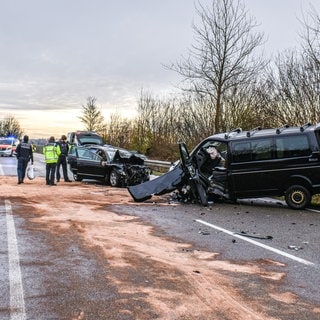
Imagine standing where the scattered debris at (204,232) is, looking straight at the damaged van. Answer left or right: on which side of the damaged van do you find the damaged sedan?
left

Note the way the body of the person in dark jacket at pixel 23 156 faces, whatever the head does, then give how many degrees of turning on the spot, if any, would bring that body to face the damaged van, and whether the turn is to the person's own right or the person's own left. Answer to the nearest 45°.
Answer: approximately 135° to the person's own right

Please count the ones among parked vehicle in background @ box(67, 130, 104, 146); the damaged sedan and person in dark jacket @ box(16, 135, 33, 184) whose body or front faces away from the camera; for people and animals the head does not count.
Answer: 1

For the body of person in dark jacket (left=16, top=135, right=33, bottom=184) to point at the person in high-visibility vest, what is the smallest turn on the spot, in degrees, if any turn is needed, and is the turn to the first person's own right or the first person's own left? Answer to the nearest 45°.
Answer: approximately 90° to the first person's own right

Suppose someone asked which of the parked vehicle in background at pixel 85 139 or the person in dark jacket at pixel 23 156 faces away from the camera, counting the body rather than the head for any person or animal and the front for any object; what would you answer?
the person in dark jacket

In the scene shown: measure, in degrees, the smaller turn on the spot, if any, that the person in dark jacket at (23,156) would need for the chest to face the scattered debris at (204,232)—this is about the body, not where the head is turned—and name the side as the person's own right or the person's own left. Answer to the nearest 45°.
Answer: approximately 180°

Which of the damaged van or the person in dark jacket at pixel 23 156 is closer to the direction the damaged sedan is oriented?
the damaged van

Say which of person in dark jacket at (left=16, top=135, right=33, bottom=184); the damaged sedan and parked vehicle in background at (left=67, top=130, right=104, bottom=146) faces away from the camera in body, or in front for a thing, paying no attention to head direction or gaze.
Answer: the person in dark jacket

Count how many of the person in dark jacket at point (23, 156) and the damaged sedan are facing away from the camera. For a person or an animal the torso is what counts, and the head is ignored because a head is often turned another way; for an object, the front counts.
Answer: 1

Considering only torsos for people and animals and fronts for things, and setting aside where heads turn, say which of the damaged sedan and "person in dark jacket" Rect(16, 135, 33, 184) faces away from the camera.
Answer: the person in dark jacket

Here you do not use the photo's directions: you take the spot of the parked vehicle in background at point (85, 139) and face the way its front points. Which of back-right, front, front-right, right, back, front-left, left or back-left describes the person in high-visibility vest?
front-right

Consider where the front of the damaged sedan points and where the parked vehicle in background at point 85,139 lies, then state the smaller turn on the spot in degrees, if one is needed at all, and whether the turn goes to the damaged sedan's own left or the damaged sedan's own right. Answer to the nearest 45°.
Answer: approximately 135° to the damaged sedan's own left

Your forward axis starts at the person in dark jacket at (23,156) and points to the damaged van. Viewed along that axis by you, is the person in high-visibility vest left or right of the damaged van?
left

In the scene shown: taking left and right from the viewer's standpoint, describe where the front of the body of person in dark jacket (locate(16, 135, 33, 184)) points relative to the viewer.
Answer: facing away from the viewer

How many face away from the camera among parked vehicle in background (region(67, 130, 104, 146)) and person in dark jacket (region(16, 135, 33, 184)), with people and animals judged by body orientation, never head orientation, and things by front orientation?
1

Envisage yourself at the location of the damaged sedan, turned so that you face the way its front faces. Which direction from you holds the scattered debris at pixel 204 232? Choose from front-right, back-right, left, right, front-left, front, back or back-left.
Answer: front-right

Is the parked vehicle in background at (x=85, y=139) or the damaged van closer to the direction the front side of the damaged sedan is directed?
the damaged van

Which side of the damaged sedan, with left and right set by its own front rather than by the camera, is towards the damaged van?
front
